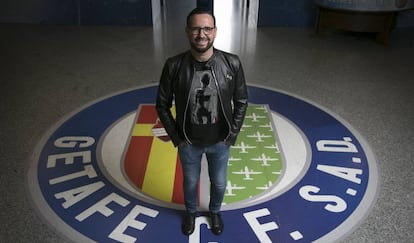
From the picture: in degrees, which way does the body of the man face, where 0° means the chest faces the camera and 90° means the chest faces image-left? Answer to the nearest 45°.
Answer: approximately 0°
